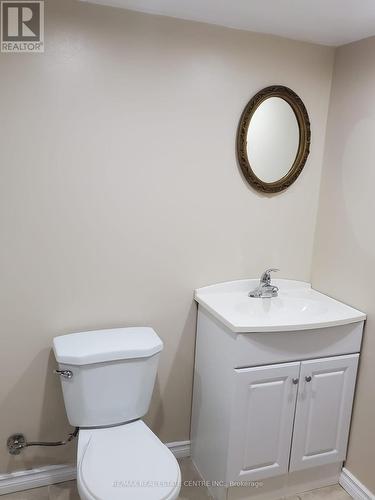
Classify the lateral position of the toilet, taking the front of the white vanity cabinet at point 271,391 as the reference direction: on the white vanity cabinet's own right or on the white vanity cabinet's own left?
on the white vanity cabinet's own right

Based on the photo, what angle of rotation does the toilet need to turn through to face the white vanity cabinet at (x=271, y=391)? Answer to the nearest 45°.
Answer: approximately 45° to its left

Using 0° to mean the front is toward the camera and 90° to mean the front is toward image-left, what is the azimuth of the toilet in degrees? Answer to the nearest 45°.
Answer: approximately 315°

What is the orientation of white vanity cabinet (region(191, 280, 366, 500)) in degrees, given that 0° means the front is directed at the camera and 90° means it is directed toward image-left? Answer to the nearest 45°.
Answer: approximately 315°

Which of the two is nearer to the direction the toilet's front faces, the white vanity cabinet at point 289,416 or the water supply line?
the white vanity cabinet

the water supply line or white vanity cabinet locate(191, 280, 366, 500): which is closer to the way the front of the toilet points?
the white vanity cabinet
